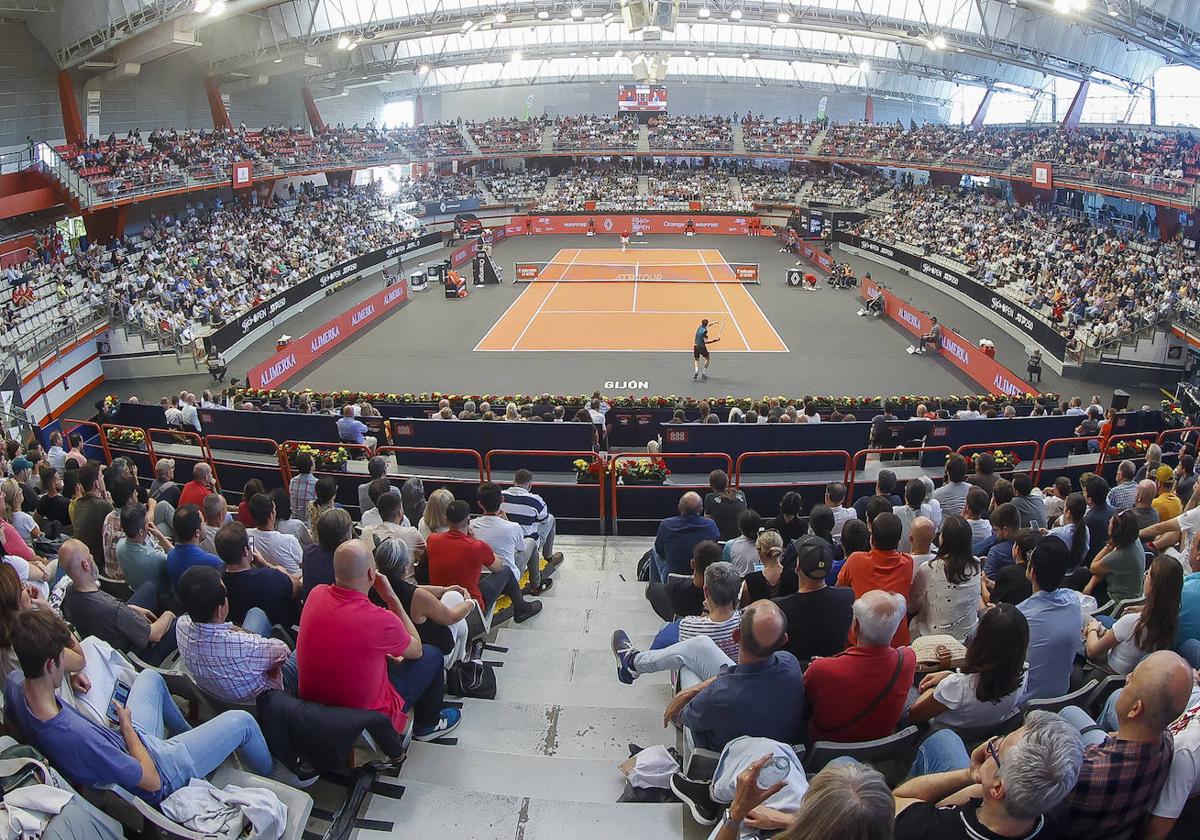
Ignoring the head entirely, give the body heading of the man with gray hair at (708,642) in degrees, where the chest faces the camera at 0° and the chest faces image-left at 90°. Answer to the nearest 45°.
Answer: approximately 135°

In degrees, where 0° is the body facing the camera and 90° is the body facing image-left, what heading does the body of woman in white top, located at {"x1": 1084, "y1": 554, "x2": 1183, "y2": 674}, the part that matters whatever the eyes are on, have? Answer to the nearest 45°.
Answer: approximately 135°

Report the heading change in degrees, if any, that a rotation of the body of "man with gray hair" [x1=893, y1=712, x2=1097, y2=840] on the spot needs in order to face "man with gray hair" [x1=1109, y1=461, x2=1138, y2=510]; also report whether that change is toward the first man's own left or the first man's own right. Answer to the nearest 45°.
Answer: approximately 45° to the first man's own right

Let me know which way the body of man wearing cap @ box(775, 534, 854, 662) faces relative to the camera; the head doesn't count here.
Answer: away from the camera

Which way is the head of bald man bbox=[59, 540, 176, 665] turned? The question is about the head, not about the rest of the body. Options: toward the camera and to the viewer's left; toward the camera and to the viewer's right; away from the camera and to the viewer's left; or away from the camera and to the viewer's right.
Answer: away from the camera and to the viewer's right

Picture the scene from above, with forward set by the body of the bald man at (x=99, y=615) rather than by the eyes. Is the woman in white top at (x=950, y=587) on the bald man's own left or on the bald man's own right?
on the bald man's own right

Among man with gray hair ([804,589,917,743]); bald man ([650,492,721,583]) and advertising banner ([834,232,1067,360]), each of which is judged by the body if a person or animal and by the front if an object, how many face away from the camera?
2

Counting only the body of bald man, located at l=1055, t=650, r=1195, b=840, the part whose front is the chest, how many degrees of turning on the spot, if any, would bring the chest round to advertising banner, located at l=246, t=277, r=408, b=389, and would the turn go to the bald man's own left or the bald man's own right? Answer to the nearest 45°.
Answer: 0° — they already face it

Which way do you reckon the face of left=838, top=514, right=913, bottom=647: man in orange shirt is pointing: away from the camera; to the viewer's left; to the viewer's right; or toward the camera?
away from the camera

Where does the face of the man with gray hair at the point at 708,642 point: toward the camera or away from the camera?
away from the camera

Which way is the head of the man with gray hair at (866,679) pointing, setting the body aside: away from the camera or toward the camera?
away from the camera

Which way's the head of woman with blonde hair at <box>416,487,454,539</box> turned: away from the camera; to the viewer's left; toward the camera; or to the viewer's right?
away from the camera

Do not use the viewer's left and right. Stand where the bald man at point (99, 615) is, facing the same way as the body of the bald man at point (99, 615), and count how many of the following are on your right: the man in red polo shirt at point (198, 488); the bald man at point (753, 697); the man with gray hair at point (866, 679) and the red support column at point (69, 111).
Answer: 2

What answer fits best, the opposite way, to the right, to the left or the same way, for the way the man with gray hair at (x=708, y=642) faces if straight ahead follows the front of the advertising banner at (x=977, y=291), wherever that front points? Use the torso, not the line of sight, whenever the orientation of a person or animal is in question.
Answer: to the right

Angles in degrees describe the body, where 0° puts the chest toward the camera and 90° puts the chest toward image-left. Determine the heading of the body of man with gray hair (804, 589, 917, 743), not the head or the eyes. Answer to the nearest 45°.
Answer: approximately 180°

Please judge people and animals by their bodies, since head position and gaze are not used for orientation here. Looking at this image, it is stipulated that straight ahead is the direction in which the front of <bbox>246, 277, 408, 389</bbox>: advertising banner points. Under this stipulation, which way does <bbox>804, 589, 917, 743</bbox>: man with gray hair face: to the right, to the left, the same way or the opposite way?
to the left
